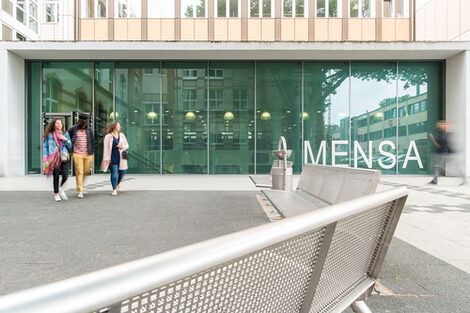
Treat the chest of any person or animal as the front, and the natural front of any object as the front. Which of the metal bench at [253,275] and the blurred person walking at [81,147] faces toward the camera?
the blurred person walking

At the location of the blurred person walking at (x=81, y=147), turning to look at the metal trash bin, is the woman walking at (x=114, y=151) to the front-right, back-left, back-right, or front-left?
front-left

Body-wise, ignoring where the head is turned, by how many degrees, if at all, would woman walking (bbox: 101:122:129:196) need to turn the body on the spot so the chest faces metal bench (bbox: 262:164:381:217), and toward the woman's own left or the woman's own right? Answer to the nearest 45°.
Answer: approximately 45° to the woman's own left

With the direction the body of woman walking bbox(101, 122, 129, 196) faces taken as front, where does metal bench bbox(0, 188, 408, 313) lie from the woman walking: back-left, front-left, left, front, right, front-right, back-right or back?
front

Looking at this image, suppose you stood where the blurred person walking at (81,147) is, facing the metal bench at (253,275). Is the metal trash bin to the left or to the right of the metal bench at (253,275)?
left

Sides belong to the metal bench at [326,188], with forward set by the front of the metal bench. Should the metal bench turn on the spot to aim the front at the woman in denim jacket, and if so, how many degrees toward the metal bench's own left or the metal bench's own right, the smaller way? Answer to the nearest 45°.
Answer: approximately 45° to the metal bench's own right

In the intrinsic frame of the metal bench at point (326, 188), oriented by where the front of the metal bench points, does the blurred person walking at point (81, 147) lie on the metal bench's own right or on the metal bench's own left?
on the metal bench's own right

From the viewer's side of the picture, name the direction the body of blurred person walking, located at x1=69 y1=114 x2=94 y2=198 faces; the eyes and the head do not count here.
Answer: toward the camera

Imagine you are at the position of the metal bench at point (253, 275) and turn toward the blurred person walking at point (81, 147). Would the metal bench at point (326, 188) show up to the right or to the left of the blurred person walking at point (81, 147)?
right

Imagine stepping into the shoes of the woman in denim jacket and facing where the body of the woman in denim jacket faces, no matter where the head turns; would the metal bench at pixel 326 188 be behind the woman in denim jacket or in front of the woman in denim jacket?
in front

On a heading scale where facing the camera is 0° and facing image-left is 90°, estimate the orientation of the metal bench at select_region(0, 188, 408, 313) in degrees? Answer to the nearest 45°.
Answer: approximately 135°

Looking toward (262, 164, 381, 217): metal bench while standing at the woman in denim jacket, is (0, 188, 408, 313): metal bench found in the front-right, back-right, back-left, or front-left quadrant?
front-right

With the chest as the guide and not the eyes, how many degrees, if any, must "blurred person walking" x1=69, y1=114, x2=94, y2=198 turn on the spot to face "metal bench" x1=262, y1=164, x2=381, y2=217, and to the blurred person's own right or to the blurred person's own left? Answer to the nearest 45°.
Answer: approximately 45° to the blurred person's own left

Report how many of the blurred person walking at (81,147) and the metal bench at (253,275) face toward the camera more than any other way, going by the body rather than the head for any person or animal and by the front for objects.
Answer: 1

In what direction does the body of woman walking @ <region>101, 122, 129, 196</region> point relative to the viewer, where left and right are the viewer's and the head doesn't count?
facing the viewer
